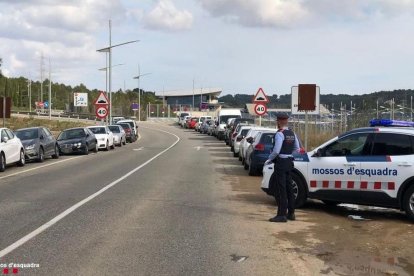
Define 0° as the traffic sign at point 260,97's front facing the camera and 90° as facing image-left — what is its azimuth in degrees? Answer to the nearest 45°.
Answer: approximately 0°

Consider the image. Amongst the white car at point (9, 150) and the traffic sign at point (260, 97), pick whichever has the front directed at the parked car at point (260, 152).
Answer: the traffic sign

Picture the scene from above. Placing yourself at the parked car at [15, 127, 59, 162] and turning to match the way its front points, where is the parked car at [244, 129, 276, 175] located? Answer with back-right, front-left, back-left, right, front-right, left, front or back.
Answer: left

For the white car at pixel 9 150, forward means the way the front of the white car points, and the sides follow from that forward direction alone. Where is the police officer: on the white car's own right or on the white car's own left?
on the white car's own left

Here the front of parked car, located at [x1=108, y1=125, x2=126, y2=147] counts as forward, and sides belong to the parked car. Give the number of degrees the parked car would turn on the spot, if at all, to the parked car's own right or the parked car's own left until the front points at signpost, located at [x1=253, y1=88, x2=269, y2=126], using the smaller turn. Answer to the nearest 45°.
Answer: approximately 90° to the parked car's own left

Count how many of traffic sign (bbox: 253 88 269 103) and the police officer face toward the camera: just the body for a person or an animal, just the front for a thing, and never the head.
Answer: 1

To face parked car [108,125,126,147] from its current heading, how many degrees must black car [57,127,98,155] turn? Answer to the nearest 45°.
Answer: approximately 135° to its right

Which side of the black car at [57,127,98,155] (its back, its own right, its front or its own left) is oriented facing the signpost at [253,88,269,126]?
left

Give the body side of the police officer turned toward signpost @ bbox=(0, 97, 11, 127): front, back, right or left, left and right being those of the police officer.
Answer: front

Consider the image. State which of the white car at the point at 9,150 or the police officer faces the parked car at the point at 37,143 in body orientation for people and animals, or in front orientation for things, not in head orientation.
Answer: the police officer

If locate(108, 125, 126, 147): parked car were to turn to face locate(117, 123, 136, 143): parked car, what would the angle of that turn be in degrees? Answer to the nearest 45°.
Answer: approximately 135° to its right

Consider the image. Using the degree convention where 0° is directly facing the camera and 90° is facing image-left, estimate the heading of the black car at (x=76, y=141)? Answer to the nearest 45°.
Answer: approximately 45°

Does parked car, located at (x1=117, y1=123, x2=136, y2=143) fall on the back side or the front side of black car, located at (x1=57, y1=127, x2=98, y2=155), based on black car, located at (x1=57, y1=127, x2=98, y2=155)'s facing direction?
on the back side
